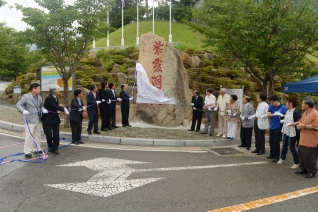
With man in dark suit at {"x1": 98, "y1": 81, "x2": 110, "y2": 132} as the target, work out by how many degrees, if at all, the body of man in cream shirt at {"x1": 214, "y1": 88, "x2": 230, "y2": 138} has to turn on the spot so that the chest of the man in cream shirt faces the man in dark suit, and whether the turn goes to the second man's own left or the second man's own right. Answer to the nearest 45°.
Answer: approximately 45° to the second man's own right

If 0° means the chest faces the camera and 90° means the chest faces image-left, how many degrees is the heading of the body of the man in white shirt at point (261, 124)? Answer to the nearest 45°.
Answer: approximately 90°

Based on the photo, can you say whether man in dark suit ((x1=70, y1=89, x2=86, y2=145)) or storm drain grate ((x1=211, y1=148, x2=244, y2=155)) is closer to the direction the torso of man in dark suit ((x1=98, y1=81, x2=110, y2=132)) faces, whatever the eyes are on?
the storm drain grate

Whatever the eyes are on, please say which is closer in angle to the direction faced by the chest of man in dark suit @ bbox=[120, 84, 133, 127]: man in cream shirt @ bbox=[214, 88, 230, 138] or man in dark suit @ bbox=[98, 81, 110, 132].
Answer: the man in cream shirt

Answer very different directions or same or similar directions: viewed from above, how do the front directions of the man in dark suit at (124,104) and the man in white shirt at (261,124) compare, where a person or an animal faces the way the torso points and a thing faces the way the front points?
very different directions

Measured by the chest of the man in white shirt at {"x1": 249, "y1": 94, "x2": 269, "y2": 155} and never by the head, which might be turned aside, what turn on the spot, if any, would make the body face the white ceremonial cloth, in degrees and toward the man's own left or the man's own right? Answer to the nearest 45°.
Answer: approximately 45° to the man's own right

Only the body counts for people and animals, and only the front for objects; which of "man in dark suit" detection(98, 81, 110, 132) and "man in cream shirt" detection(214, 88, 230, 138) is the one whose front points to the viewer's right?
the man in dark suit
